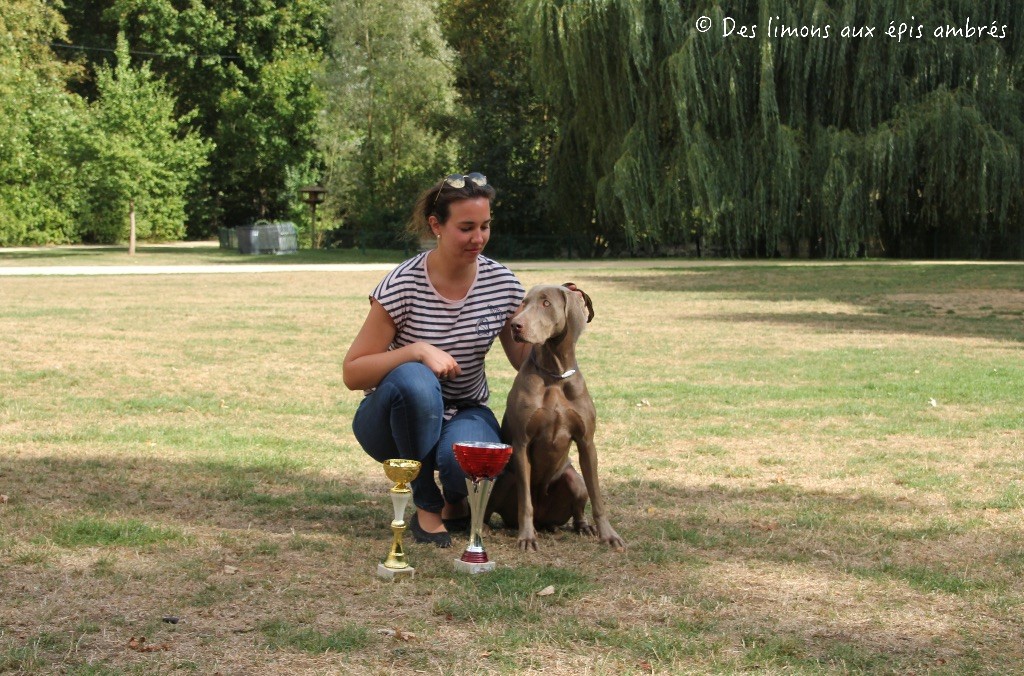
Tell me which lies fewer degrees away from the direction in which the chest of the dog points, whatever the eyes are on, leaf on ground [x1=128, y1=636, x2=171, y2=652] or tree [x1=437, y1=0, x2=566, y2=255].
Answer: the leaf on ground

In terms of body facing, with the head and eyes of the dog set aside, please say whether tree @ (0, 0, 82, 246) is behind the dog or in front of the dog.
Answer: behind

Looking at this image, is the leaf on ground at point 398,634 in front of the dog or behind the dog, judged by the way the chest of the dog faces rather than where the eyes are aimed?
in front

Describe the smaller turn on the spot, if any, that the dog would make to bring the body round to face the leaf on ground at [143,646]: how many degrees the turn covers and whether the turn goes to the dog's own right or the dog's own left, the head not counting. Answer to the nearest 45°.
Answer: approximately 45° to the dog's own right

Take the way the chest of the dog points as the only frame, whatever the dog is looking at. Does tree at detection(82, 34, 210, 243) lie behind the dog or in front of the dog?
behind

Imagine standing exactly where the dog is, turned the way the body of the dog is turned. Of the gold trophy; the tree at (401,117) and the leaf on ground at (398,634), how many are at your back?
1

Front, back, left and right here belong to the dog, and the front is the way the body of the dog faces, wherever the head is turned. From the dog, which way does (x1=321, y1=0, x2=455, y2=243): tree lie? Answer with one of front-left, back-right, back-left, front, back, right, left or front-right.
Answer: back

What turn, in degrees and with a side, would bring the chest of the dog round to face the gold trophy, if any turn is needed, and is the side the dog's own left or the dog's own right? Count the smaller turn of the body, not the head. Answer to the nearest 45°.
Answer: approximately 45° to the dog's own right

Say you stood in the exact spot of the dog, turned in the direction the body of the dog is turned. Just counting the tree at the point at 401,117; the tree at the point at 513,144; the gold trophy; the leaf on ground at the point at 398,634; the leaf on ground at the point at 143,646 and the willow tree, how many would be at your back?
3

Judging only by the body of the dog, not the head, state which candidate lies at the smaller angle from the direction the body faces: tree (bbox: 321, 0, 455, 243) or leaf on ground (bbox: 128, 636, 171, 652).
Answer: the leaf on ground

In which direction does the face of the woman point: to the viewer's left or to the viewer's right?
to the viewer's right

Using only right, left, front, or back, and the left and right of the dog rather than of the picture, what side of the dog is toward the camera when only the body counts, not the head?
front

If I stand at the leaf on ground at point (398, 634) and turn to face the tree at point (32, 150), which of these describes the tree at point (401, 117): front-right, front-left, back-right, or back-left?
front-right

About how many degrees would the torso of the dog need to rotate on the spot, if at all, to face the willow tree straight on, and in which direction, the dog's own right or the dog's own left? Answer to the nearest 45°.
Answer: approximately 180°

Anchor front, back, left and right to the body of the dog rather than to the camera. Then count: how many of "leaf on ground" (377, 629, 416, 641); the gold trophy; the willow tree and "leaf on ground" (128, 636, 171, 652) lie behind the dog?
1

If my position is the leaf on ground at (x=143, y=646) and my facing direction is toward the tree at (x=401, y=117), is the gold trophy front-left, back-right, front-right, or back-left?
front-right
